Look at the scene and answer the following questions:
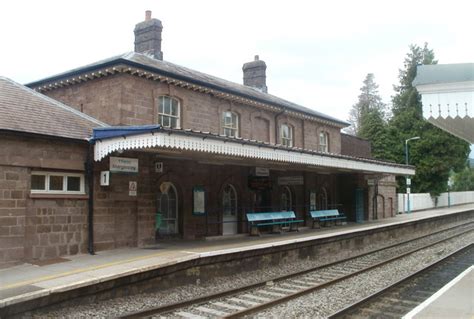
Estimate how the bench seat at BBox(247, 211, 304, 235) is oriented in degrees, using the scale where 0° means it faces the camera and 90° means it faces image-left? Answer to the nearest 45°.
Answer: approximately 315°

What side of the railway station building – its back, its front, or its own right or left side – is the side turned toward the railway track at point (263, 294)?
front

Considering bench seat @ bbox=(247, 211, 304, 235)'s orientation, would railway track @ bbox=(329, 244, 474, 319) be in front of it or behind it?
in front

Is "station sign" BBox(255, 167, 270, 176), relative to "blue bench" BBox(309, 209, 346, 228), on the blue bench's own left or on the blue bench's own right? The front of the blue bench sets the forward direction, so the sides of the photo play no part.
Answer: on the blue bench's own right

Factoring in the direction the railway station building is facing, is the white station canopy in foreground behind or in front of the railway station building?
in front

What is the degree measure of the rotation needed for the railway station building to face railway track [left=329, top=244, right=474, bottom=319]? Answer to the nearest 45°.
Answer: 0° — it already faces it

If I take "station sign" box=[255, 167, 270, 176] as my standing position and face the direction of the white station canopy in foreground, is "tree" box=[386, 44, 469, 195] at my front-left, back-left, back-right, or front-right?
back-left

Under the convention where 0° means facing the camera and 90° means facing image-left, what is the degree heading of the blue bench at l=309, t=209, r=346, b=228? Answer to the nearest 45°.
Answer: approximately 315°

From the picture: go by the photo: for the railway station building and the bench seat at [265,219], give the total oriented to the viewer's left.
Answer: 0

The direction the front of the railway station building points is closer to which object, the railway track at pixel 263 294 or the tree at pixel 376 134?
the railway track

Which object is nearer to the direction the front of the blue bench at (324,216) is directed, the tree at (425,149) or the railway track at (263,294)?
the railway track

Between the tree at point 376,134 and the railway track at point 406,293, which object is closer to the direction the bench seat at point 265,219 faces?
the railway track
